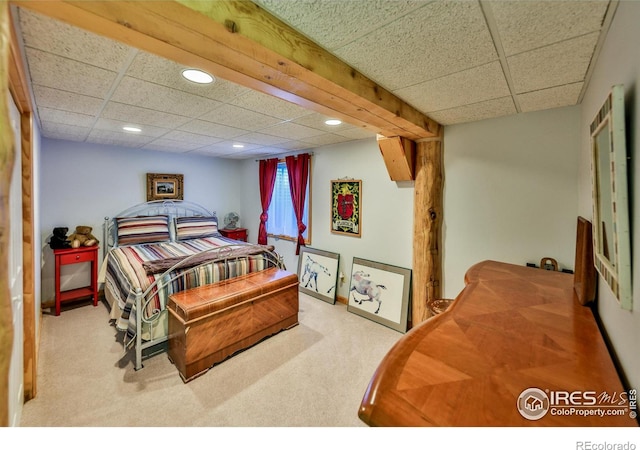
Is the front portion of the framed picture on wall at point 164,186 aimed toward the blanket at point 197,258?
yes

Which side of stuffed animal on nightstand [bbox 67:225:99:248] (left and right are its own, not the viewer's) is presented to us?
front

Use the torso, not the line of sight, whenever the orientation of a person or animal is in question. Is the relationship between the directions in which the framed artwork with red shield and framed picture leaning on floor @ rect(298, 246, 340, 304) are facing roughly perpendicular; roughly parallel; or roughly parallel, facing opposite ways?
roughly parallel

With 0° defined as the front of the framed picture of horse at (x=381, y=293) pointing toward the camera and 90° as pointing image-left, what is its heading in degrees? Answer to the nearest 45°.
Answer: approximately 45°

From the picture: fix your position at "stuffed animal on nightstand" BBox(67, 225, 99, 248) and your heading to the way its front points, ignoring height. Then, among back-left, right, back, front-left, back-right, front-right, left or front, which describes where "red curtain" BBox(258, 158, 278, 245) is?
left

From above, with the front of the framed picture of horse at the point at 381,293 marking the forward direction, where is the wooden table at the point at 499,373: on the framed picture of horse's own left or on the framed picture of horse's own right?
on the framed picture of horse's own left

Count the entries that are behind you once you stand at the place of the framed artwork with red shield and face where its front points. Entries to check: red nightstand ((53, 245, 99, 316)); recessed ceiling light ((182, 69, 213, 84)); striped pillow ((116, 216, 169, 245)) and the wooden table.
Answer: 0

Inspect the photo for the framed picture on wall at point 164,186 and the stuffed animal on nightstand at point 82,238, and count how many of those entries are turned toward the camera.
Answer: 2

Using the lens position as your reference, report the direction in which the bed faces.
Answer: facing the viewer and to the right of the viewer

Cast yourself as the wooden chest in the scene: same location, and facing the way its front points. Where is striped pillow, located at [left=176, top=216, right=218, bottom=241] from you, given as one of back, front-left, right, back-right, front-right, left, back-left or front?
back-left

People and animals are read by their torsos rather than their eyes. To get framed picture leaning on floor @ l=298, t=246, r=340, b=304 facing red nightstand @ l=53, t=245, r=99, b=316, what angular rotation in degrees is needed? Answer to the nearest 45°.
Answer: approximately 45° to its right

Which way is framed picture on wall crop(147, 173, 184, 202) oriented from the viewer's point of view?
toward the camera

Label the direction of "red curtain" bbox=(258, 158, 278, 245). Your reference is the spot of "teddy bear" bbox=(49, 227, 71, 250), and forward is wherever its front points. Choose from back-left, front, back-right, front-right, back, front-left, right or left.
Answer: front-left

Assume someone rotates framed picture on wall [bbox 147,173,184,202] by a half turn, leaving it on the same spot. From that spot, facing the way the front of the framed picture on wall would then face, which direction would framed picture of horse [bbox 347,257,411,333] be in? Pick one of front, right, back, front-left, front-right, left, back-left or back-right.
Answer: back-right
